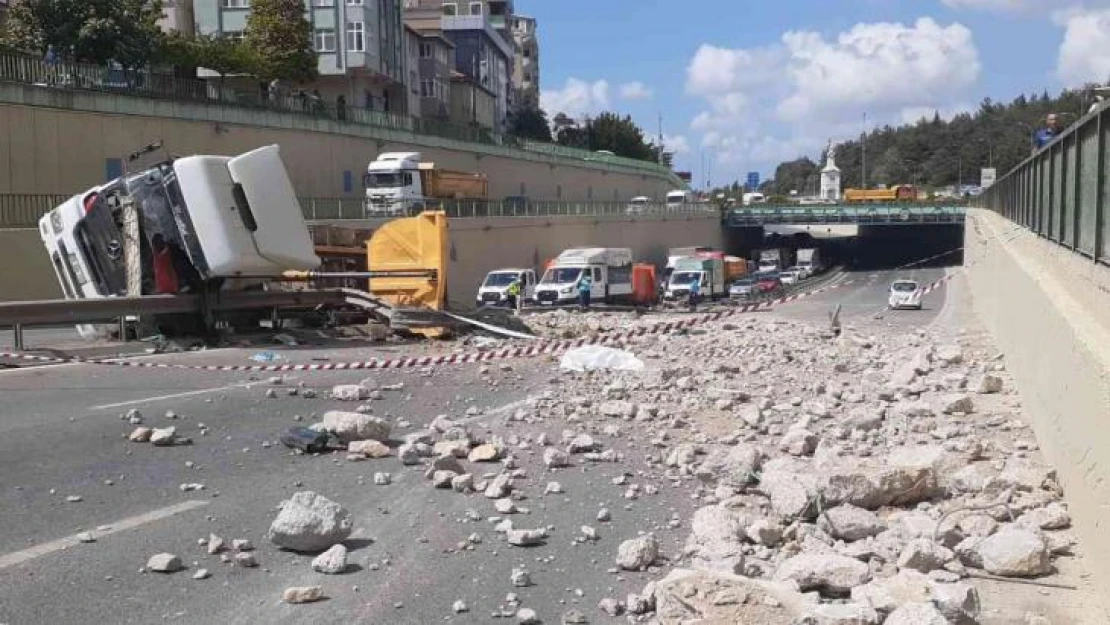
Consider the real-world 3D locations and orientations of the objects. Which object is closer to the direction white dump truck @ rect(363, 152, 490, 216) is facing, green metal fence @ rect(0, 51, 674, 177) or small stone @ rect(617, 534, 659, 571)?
the green metal fence

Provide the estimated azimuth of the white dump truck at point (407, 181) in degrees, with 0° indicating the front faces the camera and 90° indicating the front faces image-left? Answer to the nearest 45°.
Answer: approximately 45°

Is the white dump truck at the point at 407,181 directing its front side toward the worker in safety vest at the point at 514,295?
no

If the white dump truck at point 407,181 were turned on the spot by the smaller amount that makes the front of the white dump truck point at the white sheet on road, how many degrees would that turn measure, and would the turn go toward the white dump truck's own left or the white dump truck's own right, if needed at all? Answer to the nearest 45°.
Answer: approximately 45° to the white dump truck's own left

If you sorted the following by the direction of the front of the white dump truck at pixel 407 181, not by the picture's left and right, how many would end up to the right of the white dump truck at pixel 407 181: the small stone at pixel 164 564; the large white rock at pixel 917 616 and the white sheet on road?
0

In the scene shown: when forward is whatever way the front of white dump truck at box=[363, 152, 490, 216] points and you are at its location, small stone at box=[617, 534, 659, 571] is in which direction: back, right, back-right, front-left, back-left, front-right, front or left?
front-left

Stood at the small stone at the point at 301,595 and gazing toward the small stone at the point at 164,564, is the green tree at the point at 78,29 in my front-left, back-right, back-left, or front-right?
front-right

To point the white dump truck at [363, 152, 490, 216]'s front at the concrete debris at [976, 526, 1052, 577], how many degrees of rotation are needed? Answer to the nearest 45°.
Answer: approximately 45° to its left

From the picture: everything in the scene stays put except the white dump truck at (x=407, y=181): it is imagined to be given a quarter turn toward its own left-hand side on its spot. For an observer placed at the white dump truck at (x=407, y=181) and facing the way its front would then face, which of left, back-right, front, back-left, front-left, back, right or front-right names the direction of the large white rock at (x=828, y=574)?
front-right

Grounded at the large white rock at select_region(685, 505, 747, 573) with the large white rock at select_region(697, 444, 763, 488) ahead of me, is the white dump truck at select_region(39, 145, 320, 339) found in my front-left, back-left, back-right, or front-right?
front-left

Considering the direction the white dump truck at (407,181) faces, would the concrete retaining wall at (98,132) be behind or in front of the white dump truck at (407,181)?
in front

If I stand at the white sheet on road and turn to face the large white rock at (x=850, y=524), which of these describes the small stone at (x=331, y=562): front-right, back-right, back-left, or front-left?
front-right

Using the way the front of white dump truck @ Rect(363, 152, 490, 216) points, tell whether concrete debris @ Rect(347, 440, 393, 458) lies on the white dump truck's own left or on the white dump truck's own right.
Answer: on the white dump truck's own left

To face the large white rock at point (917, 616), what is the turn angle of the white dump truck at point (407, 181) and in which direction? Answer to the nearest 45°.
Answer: approximately 45° to its left

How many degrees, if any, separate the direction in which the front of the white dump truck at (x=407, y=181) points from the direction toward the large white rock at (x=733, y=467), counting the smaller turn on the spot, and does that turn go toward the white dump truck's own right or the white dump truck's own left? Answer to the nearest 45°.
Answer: approximately 45° to the white dump truck's own left

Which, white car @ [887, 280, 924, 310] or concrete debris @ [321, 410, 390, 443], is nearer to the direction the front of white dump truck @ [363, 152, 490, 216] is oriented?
the concrete debris

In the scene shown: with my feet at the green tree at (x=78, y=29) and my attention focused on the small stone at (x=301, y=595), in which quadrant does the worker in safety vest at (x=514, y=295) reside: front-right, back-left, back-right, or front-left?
front-left
